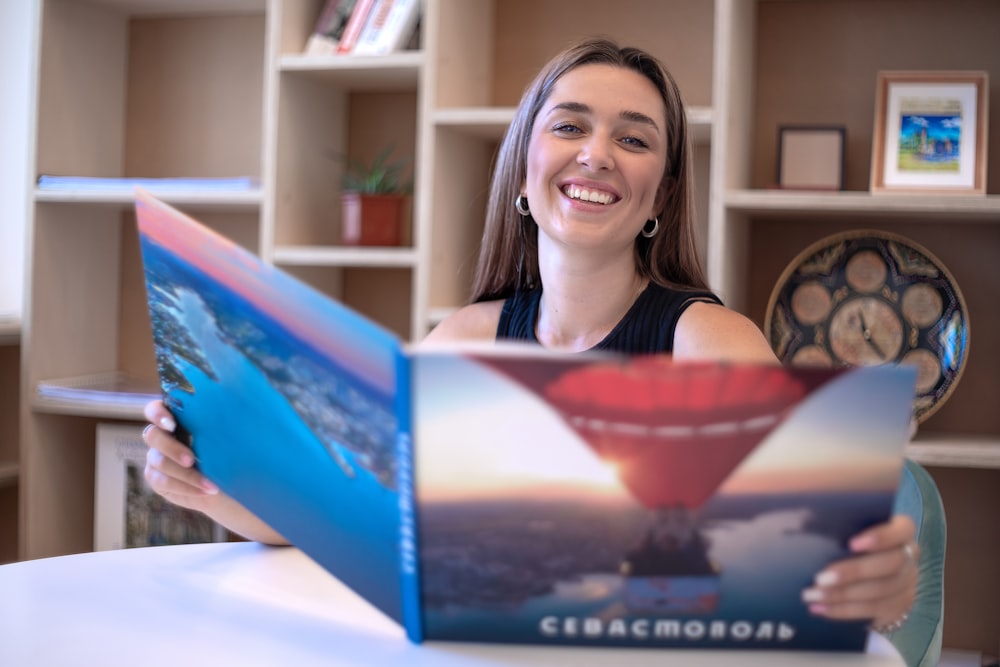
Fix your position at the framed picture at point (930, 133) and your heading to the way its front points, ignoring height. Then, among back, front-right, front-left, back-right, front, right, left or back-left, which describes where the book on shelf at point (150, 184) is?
right

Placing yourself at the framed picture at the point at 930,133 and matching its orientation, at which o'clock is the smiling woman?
The smiling woman is roughly at 1 o'clock from the framed picture.

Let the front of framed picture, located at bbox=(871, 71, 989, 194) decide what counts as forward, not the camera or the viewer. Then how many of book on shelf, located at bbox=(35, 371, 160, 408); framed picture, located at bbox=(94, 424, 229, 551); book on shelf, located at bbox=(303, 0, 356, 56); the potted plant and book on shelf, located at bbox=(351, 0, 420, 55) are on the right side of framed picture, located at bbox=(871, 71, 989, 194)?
5

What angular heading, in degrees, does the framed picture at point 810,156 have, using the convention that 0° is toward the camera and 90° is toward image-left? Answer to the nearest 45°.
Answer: approximately 0°

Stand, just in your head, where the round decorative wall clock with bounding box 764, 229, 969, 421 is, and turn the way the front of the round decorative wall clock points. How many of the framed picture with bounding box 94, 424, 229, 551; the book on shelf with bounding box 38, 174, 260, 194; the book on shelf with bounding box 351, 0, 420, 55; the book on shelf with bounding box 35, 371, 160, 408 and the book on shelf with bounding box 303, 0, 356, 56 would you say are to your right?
5

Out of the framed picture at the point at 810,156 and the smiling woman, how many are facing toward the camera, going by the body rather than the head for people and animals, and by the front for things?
2

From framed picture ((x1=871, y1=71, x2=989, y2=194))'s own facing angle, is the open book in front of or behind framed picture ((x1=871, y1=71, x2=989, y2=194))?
in front

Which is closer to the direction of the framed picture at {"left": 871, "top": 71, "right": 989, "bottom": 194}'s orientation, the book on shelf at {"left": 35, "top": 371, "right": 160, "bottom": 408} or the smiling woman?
the smiling woman

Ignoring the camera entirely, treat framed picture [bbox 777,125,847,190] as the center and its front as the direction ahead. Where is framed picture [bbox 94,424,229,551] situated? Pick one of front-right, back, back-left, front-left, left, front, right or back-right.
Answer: right
